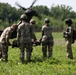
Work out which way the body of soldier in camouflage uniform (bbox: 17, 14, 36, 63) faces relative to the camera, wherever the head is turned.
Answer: away from the camera

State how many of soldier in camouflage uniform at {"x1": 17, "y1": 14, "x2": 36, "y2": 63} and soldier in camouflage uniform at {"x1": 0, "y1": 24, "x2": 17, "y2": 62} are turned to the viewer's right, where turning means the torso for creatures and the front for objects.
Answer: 1

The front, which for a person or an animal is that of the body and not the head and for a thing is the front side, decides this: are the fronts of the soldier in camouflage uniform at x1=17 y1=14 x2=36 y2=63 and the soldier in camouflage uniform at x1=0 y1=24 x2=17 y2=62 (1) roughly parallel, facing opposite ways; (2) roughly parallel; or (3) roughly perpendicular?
roughly perpendicular

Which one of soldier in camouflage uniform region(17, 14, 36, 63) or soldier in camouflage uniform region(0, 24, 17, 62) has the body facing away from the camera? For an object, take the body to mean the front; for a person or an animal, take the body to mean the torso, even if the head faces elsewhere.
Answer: soldier in camouflage uniform region(17, 14, 36, 63)

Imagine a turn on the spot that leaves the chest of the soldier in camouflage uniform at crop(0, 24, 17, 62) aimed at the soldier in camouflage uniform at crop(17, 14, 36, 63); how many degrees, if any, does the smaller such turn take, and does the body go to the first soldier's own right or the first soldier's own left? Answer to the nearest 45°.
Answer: approximately 45° to the first soldier's own right

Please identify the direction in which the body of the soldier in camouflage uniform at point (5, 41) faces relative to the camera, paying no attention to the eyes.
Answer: to the viewer's right
